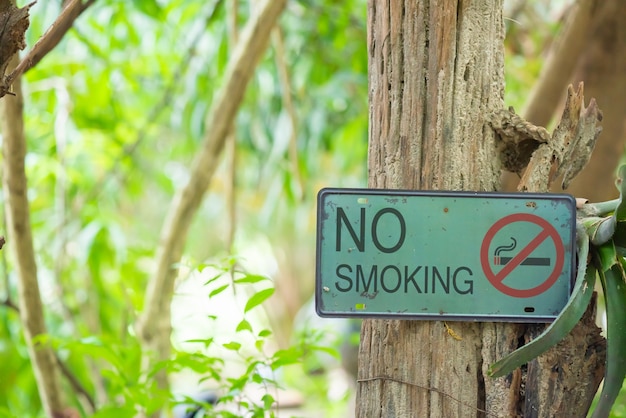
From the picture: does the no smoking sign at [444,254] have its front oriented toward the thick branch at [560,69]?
no

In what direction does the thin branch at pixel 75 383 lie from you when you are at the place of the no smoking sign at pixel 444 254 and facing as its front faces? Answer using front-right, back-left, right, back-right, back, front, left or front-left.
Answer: back-right

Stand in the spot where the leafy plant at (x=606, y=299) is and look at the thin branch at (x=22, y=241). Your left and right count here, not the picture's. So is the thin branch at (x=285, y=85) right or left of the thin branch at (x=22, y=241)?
right

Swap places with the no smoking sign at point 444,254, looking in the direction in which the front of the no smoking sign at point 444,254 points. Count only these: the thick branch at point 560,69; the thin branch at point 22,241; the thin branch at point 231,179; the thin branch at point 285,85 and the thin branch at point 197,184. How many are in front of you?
0

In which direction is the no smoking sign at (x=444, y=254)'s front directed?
toward the camera

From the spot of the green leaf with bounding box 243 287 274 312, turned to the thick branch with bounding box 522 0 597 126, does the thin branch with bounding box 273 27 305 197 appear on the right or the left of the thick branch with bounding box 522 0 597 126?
left

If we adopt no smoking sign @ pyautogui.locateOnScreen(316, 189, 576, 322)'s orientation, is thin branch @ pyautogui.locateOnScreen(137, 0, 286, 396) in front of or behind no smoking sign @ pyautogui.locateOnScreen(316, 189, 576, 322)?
behind

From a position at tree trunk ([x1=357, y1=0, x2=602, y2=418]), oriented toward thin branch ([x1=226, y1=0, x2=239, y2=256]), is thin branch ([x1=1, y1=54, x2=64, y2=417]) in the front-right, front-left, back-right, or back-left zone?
front-left

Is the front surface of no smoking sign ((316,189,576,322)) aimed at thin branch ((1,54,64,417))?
no

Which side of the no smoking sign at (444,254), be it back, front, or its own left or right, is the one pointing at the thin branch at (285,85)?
back

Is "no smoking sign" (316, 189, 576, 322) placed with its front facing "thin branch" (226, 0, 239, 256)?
no

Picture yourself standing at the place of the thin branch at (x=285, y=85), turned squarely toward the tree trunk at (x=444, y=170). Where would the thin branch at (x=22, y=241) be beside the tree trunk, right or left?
right

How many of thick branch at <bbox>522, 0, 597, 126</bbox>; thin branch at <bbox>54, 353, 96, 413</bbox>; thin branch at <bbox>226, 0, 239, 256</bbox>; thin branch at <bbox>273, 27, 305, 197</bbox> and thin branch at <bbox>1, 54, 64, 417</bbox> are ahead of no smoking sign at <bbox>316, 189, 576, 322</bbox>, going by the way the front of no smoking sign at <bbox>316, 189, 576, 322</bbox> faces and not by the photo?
0
